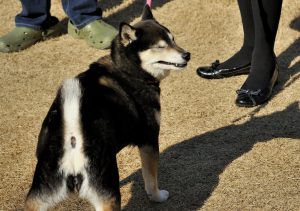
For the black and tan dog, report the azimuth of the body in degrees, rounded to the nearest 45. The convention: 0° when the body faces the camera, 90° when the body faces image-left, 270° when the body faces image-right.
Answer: approximately 225°
